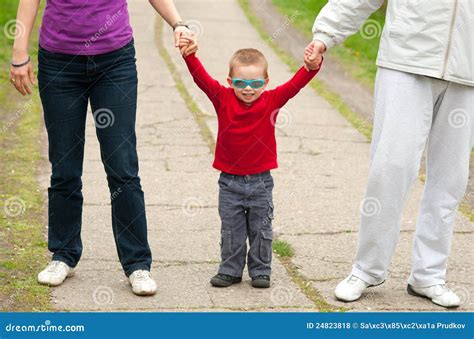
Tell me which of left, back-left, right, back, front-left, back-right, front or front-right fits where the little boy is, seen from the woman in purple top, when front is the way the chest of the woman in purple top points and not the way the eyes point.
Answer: left

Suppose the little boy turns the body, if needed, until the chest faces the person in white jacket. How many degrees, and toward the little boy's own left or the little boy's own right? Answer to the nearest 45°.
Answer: approximately 90° to the little boy's own left

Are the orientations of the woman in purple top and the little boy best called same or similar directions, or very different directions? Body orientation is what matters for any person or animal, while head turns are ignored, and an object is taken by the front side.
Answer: same or similar directions

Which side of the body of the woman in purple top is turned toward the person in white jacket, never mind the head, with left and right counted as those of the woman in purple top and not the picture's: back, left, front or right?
left

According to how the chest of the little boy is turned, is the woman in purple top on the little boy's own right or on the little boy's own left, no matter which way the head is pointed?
on the little boy's own right

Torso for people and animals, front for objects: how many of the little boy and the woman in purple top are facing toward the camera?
2

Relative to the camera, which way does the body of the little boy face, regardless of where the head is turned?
toward the camera

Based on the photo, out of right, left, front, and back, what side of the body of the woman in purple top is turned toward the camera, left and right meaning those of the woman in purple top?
front
